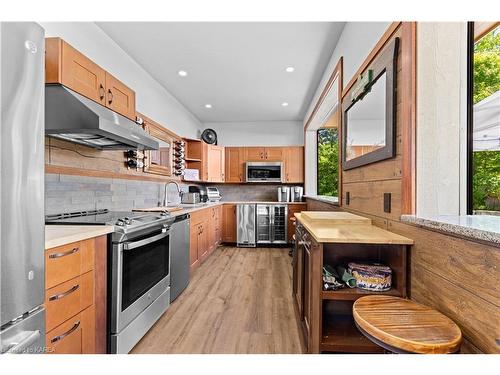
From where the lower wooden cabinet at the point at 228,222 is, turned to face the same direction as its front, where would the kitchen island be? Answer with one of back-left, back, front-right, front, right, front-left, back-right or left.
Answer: front

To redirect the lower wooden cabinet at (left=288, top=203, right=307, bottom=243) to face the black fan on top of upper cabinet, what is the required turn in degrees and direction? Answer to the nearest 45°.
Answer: approximately 90° to its right

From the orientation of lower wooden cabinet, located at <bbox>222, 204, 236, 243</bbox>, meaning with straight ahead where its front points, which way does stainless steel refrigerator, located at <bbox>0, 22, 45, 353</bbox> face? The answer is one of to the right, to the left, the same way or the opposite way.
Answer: to the left

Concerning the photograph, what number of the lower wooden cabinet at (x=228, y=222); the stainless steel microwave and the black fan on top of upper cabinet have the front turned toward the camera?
3

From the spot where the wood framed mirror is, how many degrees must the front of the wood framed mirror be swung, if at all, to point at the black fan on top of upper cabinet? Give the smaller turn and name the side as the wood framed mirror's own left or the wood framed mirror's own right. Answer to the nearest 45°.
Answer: approximately 90° to the wood framed mirror's own right

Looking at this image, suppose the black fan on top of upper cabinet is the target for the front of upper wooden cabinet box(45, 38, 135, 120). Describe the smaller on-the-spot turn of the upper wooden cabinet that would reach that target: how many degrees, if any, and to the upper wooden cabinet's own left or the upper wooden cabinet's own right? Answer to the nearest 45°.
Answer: approximately 90° to the upper wooden cabinet's own left

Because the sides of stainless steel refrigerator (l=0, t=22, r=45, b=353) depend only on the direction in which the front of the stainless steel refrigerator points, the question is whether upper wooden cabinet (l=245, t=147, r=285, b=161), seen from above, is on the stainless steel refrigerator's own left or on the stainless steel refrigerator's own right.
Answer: on the stainless steel refrigerator's own left

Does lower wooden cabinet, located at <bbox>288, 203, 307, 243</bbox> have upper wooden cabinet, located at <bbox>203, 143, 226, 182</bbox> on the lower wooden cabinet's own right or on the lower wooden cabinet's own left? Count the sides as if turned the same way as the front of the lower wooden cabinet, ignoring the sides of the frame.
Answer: on the lower wooden cabinet's own right

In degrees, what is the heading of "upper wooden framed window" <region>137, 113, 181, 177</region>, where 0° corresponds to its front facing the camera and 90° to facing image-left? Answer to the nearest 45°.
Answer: approximately 315°

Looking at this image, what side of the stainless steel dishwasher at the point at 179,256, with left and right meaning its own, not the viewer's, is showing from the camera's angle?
right

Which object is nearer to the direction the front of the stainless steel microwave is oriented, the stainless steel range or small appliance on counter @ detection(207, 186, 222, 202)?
the stainless steel range

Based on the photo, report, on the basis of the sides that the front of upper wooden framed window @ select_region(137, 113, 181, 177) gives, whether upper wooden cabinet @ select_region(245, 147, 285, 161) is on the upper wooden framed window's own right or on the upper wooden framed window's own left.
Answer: on the upper wooden framed window's own left

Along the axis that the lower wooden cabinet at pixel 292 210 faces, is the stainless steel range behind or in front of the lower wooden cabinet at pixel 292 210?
in front

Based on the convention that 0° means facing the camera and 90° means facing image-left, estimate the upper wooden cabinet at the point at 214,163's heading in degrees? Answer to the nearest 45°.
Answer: approximately 315°

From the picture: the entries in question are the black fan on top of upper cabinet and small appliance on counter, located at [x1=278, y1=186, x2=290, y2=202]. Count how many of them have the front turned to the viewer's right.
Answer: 0

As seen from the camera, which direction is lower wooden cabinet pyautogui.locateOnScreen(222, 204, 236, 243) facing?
toward the camera

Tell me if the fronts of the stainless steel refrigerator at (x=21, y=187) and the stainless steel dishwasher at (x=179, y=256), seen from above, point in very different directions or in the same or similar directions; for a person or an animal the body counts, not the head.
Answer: same or similar directions

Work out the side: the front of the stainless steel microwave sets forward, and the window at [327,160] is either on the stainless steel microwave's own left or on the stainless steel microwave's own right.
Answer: on the stainless steel microwave's own left

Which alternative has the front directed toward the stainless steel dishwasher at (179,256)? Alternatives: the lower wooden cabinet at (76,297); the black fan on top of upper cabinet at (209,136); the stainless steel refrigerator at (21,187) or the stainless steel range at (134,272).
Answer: the black fan on top of upper cabinet
